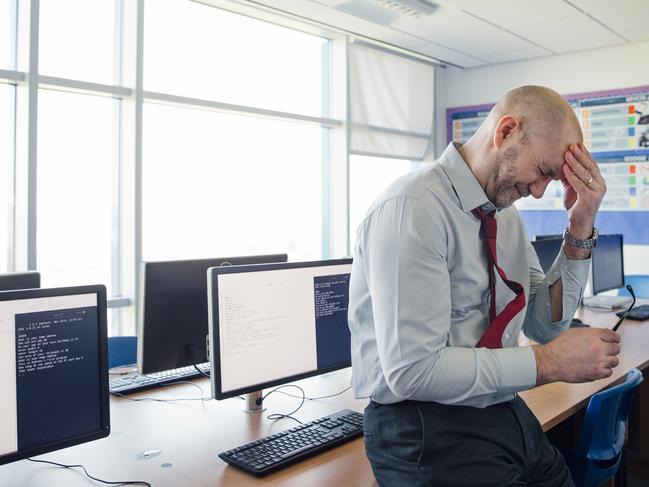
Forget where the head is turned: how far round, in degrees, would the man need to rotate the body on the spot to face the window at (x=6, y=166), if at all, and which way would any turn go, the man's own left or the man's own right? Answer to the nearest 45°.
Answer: approximately 180°

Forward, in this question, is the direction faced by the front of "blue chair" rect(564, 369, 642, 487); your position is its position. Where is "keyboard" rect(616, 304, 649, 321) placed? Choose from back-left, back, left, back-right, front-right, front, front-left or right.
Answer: front-right

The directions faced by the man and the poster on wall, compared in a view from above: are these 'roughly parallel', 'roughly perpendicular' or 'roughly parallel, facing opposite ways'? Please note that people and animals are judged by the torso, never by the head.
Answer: roughly perpendicular

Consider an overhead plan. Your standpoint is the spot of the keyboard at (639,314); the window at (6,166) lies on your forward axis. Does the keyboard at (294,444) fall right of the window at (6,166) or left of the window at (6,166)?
left

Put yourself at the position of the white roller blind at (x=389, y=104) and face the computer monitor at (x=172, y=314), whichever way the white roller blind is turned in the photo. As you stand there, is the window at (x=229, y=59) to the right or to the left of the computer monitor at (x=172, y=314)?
right

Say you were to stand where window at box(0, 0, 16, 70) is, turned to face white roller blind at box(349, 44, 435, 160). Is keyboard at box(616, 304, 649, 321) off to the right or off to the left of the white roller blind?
right

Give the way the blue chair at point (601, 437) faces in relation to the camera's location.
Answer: facing away from the viewer and to the left of the viewer
